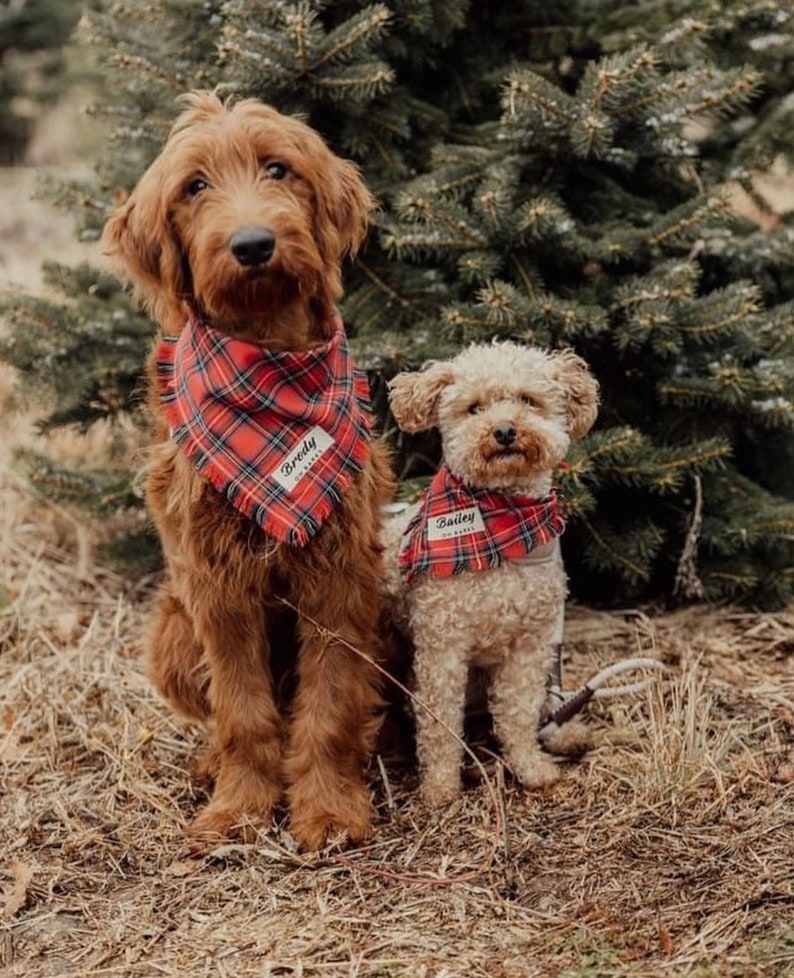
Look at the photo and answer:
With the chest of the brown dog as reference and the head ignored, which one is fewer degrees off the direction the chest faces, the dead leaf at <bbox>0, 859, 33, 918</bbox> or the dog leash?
the dead leaf

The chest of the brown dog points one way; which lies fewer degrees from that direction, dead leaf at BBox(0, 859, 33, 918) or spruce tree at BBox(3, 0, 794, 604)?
the dead leaf

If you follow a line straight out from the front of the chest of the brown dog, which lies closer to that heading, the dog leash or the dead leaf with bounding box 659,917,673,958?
the dead leaf

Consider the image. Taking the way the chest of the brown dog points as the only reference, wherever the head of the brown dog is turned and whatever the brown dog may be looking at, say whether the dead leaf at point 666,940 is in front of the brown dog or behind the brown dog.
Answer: in front

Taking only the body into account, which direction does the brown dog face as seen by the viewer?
toward the camera

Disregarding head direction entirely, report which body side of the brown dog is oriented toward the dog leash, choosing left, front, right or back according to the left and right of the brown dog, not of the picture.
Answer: left

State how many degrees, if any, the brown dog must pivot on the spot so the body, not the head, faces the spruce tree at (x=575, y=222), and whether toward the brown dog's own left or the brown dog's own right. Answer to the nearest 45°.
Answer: approximately 135° to the brown dog's own left

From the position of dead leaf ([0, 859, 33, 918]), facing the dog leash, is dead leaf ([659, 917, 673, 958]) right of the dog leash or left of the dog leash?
right
